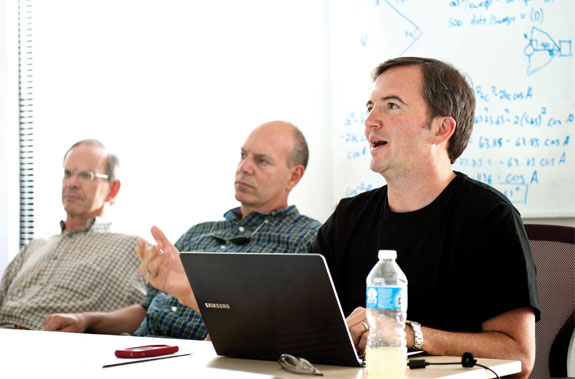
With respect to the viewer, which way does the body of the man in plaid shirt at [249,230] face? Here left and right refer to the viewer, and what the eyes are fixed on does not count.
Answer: facing the viewer and to the left of the viewer

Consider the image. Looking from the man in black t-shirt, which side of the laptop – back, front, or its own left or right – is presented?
front

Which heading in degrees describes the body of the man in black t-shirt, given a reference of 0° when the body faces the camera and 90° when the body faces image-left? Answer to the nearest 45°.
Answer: approximately 45°

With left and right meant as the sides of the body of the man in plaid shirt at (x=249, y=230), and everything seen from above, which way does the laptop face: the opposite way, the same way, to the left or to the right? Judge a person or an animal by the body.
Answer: the opposite way

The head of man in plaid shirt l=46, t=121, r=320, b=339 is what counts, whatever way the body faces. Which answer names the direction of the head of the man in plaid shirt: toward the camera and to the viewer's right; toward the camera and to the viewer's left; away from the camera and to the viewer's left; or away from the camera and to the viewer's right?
toward the camera and to the viewer's left

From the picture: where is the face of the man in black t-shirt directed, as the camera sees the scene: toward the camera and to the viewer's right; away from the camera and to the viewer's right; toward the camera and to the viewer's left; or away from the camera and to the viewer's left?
toward the camera and to the viewer's left

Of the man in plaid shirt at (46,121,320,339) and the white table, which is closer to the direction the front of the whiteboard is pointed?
the white table

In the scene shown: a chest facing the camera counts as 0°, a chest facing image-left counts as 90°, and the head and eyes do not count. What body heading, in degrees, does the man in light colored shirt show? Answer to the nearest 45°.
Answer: approximately 45°

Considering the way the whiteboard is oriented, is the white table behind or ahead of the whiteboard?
ahead

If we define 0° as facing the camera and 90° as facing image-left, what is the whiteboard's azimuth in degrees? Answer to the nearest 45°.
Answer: approximately 0°

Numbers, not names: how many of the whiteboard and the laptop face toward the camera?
1

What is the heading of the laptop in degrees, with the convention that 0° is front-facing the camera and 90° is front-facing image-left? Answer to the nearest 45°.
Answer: approximately 225°
